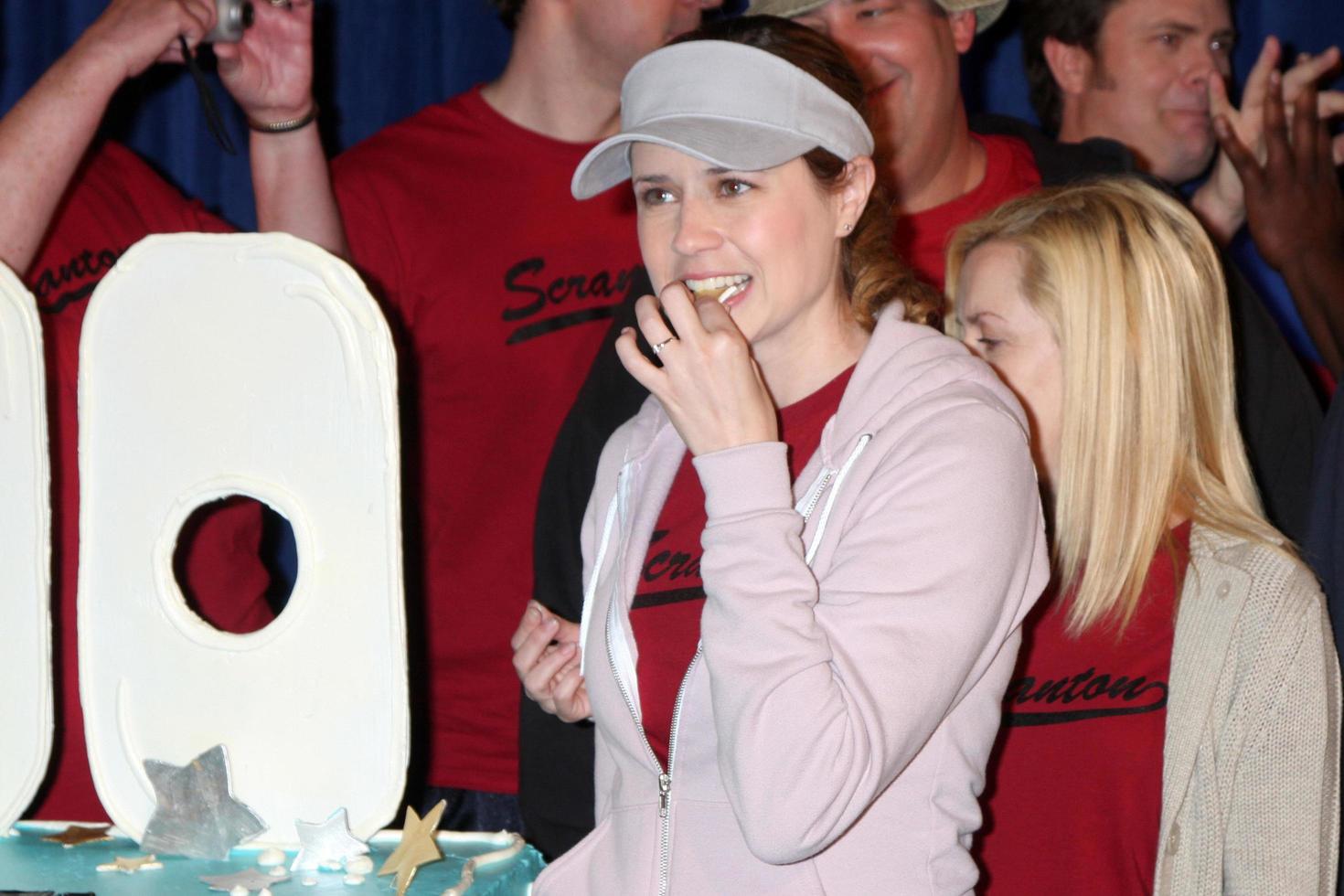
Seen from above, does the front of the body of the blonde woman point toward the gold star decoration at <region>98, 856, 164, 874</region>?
yes

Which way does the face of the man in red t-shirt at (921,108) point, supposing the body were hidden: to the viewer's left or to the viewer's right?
to the viewer's left

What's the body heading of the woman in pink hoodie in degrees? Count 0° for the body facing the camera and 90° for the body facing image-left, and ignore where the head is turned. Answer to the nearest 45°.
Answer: approximately 45°

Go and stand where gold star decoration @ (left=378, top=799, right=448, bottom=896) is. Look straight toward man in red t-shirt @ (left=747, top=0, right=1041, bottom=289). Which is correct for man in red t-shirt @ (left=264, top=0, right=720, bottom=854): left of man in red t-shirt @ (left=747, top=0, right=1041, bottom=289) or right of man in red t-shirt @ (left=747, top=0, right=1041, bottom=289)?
left

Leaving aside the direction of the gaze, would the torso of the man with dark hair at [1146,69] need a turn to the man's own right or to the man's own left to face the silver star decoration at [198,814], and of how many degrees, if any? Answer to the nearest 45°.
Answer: approximately 90° to the man's own right

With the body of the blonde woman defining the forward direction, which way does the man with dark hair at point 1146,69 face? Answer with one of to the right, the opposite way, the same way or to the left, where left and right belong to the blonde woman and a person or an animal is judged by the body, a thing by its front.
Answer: to the left

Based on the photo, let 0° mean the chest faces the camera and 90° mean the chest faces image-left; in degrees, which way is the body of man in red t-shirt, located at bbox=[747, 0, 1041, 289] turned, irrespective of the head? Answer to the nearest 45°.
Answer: approximately 45°

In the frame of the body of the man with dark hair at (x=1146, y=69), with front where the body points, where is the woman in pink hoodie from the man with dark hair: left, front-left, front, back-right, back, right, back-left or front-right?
front-right

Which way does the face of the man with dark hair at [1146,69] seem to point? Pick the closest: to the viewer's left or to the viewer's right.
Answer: to the viewer's right
